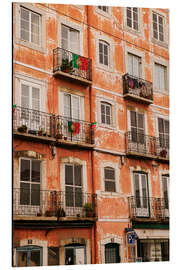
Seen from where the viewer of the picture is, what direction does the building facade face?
facing the viewer and to the right of the viewer
